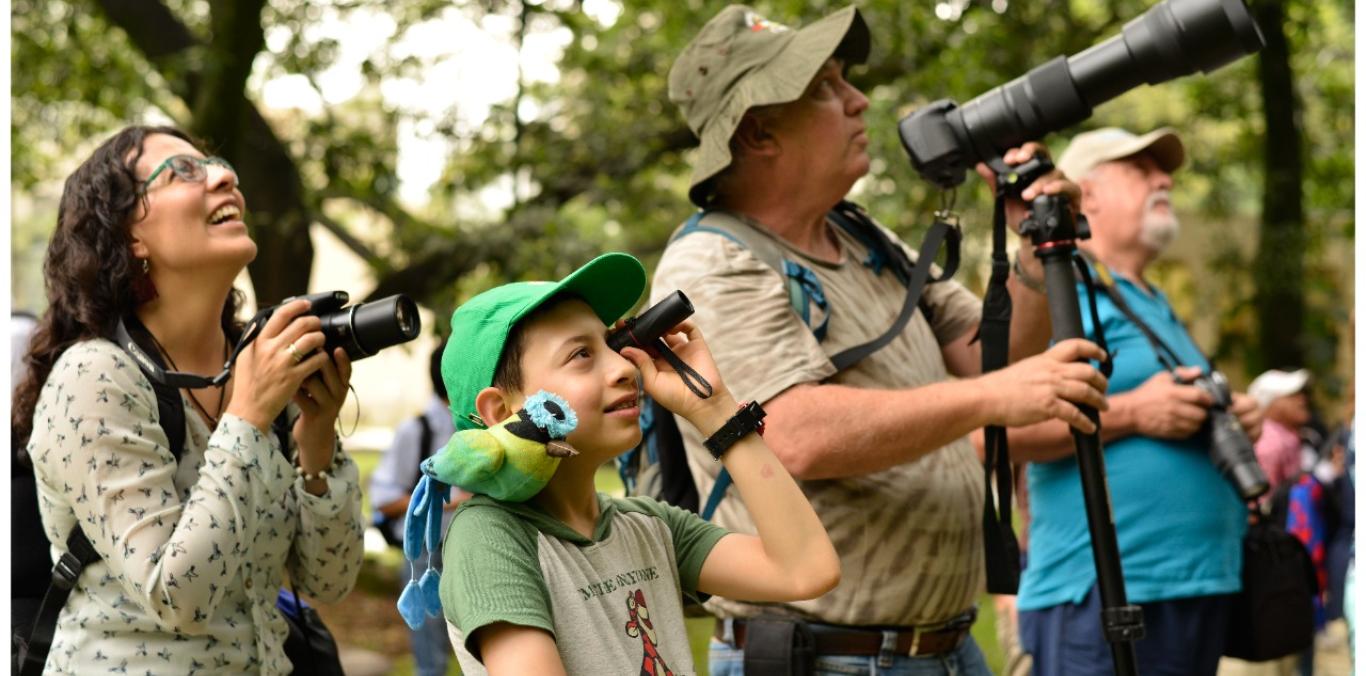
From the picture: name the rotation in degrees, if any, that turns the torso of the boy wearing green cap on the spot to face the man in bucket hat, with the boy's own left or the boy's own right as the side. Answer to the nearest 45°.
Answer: approximately 90° to the boy's own left

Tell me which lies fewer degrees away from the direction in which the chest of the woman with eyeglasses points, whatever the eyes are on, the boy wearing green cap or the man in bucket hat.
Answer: the boy wearing green cap

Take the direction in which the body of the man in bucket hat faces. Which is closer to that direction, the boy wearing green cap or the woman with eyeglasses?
the boy wearing green cap

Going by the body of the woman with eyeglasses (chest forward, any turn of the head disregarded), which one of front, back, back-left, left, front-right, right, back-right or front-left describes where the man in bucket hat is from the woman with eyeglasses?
front-left

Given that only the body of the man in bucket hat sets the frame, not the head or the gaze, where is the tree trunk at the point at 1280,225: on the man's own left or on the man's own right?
on the man's own left

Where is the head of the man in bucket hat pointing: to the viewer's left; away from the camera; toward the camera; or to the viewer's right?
to the viewer's right

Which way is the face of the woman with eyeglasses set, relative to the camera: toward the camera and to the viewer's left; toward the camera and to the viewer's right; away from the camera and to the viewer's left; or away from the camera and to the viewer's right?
toward the camera and to the viewer's right

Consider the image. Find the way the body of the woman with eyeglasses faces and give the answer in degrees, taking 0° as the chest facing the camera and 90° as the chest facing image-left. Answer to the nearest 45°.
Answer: approximately 315°

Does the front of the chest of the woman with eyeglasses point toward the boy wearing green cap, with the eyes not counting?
yes
